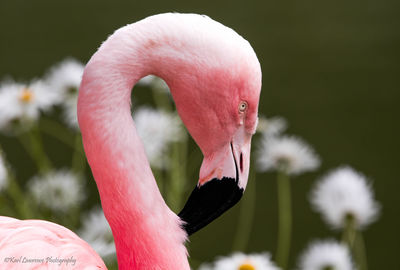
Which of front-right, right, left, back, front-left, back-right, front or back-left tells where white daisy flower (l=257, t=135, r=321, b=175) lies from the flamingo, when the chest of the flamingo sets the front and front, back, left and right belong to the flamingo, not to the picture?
front-left

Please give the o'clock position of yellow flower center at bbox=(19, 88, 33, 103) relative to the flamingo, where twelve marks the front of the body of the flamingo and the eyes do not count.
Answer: The yellow flower center is roughly at 8 o'clock from the flamingo.

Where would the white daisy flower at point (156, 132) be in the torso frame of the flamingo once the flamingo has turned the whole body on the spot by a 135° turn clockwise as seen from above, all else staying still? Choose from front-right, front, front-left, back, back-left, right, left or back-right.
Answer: back-right

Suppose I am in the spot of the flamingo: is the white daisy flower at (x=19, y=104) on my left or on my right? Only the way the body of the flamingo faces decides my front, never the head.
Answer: on my left

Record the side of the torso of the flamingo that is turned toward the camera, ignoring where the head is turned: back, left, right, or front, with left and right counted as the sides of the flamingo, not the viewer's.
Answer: right

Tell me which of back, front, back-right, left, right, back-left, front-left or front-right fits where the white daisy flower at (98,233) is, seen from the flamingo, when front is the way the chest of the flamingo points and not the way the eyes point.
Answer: left

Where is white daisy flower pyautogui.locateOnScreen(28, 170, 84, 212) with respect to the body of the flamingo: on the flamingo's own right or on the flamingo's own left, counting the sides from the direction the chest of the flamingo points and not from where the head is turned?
on the flamingo's own left
